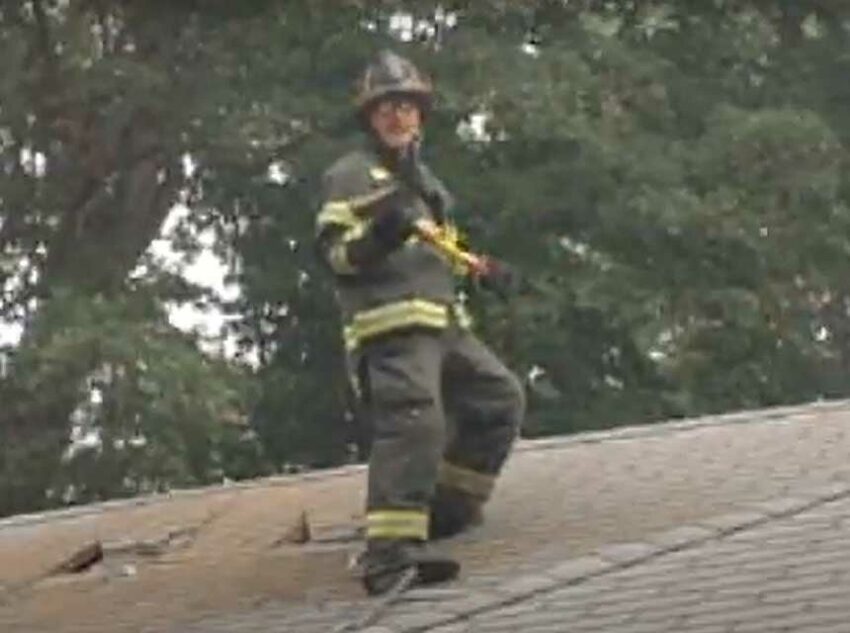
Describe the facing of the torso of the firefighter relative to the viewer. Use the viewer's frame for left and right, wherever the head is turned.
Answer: facing the viewer and to the right of the viewer
